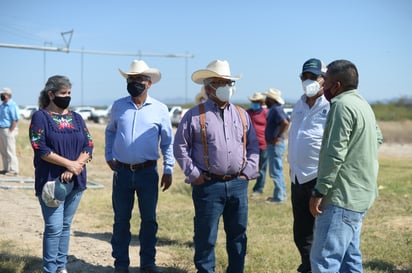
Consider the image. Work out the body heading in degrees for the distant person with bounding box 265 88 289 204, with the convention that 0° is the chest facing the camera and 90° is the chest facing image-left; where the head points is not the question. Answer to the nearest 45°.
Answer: approximately 90°

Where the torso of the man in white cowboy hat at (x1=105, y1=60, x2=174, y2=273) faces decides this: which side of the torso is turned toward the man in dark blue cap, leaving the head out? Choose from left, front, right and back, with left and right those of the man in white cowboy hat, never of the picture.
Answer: left

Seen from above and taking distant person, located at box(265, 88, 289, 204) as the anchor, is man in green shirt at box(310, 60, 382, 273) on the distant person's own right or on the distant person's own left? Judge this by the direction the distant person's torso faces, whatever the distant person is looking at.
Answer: on the distant person's own left

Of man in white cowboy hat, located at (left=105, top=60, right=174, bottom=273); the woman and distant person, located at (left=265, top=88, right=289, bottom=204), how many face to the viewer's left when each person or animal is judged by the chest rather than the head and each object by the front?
1

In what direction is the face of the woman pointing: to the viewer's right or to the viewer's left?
to the viewer's right

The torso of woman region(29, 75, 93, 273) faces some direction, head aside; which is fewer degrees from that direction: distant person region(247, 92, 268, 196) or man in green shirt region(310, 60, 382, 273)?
the man in green shirt

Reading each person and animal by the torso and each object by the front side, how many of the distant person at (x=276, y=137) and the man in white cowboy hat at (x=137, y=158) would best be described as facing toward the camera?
1

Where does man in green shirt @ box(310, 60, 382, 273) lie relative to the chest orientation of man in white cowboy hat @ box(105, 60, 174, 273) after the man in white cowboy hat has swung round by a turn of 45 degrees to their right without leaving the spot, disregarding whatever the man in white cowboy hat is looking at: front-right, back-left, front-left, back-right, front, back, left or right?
left

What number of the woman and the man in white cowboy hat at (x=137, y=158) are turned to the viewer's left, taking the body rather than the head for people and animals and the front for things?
0

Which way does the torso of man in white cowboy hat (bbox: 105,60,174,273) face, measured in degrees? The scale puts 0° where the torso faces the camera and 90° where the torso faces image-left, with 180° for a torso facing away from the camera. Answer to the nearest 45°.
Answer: approximately 0°
